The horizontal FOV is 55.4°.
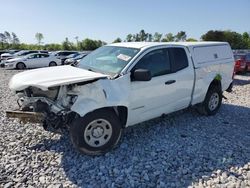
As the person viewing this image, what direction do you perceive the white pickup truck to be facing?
facing the viewer and to the left of the viewer

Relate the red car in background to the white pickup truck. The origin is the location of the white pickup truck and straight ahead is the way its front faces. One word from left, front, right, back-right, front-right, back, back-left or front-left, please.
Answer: back

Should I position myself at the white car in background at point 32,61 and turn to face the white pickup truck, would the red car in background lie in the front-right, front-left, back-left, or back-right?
front-left

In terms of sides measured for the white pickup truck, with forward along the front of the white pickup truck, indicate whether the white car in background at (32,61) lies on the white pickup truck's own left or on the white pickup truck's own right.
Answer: on the white pickup truck's own right

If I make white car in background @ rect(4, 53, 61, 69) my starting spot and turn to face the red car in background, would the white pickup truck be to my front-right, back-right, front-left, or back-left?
front-right
